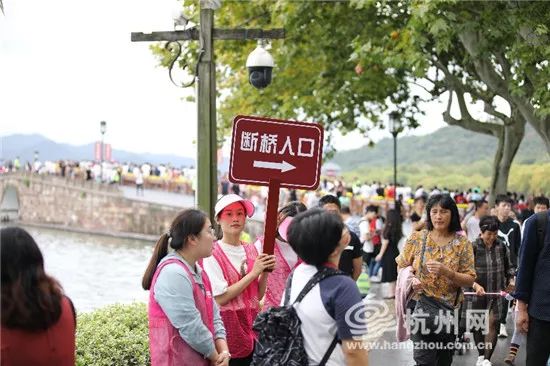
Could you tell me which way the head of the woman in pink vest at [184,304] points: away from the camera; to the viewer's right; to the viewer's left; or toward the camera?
to the viewer's right

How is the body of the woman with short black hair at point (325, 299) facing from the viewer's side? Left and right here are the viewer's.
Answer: facing away from the viewer and to the right of the viewer

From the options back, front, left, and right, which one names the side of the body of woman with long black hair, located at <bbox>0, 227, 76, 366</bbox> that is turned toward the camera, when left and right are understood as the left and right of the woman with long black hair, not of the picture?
back

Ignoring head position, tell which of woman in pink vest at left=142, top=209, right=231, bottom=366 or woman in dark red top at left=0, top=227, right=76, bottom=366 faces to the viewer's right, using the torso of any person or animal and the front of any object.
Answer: the woman in pink vest

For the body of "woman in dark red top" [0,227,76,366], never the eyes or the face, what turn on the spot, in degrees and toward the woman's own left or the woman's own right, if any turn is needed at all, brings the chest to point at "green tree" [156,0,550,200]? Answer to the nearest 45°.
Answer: approximately 45° to the woman's own right

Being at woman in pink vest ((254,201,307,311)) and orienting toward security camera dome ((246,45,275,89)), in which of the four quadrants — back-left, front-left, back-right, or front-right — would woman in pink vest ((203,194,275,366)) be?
back-left

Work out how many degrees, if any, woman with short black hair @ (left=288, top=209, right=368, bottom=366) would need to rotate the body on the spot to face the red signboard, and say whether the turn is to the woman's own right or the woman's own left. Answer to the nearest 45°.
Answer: approximately 45° to the woman's own left

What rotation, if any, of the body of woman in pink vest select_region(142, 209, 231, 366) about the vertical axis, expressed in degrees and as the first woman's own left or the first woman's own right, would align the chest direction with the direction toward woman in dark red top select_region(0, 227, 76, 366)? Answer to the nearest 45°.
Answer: approximately 135° to the first woman's own right

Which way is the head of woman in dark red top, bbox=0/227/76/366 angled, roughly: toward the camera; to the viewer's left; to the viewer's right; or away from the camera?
away from the camera

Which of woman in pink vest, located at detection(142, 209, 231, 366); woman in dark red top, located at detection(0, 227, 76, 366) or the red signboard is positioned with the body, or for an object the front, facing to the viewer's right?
the woman in pink vest

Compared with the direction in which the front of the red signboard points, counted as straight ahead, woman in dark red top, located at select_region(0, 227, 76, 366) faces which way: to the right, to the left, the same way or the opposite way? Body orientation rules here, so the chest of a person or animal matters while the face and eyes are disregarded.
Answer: the opposite way
